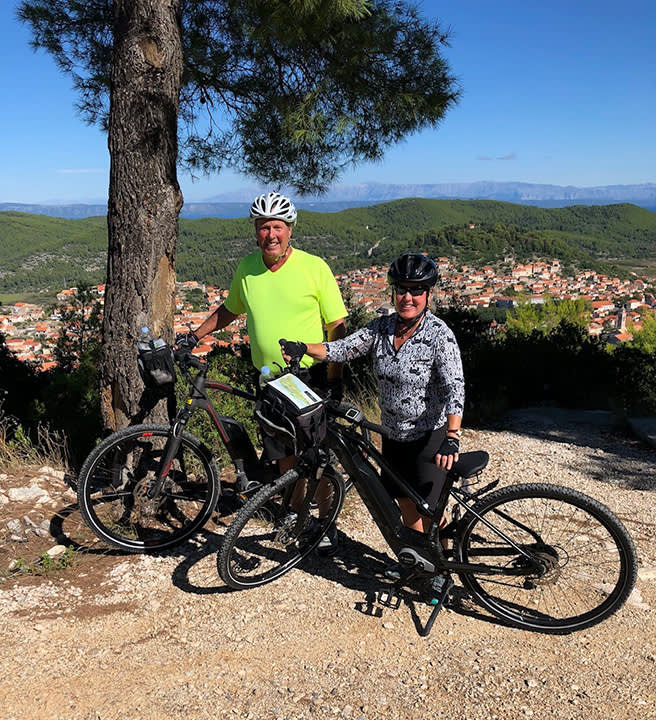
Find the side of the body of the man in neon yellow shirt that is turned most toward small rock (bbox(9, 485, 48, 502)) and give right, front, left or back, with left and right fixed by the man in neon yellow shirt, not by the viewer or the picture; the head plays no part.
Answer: right

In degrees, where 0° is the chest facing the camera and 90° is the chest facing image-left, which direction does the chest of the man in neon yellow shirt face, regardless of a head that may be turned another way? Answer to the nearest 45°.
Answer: approximately 0°

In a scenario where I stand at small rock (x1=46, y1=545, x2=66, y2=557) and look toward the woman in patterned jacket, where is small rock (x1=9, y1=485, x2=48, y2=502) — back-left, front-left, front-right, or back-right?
back-left

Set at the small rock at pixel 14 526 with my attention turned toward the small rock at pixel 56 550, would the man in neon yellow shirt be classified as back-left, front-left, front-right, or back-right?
front-left

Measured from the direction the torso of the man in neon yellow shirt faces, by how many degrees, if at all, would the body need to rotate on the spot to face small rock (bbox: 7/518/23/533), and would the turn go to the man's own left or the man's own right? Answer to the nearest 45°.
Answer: approximately 90° to the man's own right

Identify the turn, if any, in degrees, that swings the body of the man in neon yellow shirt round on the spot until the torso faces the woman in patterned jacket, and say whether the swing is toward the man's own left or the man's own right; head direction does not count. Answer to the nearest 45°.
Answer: approximately 45° to the man's own left

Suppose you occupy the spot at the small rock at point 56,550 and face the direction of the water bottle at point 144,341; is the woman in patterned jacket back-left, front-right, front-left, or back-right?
front-right

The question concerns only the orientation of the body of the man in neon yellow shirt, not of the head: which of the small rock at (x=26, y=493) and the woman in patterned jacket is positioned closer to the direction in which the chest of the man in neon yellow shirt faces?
the woman in patterned jacket

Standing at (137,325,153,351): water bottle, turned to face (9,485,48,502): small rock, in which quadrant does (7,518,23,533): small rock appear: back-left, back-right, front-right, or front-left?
front-left

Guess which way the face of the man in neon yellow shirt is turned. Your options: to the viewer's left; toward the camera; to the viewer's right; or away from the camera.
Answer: toward the camera

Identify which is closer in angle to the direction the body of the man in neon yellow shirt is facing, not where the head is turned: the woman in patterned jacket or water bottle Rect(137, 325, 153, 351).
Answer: the woman in patterned jacket

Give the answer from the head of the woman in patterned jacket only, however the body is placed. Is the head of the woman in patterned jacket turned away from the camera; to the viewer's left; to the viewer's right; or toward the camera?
toward the camera
